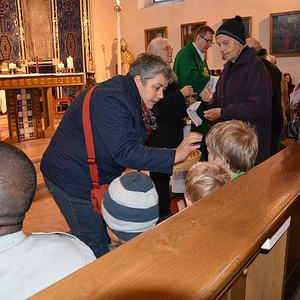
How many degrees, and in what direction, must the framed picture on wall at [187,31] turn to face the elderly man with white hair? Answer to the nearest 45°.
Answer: approximately 45° to its left

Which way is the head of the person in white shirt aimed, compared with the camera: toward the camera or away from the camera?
away from the camera

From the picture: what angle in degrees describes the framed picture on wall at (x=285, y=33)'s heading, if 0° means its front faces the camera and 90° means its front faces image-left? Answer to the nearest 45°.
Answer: approximately 45°
